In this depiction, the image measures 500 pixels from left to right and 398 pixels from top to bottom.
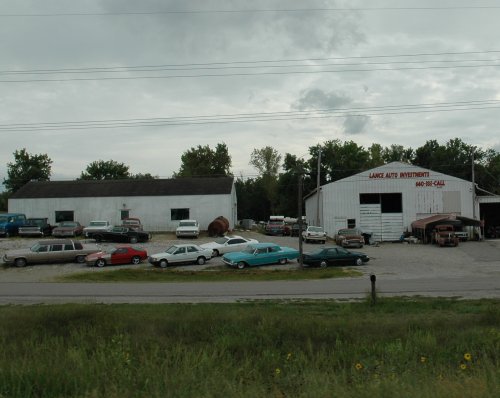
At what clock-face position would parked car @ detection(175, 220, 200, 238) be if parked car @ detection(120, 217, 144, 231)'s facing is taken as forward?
parked car @ detection(175, 220, 200, 238) is roughly at 10 o'clock from parked car @ detection(120, 217, 144, 231).

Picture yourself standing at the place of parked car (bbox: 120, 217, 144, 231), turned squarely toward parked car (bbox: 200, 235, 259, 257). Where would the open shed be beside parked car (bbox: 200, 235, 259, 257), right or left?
left

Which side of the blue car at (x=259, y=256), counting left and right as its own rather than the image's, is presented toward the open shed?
back

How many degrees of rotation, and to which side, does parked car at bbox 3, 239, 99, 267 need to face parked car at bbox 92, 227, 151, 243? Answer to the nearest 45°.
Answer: approximately 135° to its right

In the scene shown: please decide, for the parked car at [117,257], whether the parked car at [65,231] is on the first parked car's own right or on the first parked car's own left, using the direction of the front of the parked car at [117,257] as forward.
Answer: on the first parked car's own right

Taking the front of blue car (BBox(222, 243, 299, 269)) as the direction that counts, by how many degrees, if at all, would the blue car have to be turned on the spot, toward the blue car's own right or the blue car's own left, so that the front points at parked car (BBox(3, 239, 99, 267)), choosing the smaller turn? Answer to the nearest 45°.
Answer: approximately 45° to the blue car's own right

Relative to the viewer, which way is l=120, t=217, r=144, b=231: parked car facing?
toward the camera

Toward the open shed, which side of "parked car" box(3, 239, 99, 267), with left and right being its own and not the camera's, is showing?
back

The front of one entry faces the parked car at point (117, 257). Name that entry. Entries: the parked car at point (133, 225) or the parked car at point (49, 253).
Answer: the parked car at point (133, 225)

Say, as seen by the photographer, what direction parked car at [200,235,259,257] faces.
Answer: facing the viewer and to the left of the viewer

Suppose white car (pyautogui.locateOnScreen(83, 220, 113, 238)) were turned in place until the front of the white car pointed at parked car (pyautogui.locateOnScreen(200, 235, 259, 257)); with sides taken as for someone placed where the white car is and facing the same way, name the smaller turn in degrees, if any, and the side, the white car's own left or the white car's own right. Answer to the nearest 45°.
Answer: approximately 90° to the white car's own left

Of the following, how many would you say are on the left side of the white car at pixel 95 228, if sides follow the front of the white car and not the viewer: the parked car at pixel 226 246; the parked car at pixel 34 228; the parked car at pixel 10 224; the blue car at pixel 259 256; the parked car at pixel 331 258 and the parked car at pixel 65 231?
3

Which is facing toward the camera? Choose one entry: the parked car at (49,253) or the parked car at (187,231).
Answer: the parked car at (187,231)

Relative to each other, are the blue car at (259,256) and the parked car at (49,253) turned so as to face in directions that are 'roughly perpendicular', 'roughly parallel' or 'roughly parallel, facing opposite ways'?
roughly parallel

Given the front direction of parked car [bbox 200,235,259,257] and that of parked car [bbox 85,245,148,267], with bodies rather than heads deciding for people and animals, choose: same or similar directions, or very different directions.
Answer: same or similar directions

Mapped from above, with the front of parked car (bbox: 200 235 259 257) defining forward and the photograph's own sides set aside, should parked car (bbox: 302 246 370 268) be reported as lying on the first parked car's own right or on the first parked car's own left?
on the first parked car's own left

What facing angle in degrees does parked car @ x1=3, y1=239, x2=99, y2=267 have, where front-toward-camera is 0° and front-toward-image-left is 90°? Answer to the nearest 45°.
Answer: approximately 90°

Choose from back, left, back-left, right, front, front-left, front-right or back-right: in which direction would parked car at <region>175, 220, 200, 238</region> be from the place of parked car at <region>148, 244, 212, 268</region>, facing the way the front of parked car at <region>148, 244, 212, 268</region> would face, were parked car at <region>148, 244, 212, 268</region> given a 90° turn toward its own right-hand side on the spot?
front-right

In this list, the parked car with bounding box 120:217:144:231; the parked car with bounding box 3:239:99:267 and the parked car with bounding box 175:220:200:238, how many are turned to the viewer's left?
1
